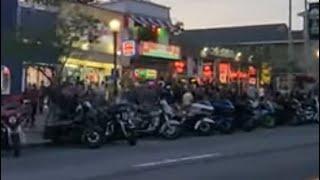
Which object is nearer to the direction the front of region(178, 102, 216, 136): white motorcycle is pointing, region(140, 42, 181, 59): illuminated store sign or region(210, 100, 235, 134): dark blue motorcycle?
the dark blue motorcycle

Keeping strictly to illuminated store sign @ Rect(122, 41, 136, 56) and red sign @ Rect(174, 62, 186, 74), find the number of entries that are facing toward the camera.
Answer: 2

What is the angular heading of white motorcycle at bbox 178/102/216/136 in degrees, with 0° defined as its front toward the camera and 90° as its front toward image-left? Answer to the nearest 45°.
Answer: approximately 315°

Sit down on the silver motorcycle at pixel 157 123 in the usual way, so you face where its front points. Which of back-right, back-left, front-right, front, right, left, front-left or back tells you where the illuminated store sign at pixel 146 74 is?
back-left

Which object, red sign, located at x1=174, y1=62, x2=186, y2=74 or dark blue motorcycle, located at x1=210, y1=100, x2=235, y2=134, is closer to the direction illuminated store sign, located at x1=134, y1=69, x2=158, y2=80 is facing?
the dark blue motorcycle

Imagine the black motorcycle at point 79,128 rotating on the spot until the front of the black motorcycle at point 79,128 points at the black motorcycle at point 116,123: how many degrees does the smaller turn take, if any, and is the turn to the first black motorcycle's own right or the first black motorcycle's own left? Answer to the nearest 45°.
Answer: approximately 45° to the first black motorcycle's own left

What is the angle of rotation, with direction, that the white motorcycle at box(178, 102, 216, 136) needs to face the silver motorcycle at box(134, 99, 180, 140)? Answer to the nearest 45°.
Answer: approximately 90° to its right

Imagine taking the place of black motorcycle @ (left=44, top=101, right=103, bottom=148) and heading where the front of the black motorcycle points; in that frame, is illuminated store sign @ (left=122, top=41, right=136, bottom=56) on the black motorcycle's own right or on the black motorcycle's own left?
on the black motorcycle's own left
